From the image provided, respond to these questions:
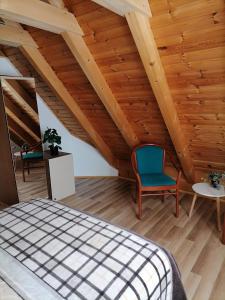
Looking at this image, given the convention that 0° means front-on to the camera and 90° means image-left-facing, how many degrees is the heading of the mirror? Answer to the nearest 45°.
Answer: approximately 315°

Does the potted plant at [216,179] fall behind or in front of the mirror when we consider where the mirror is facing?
in front

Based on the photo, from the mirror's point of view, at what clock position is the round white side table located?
The round white side table is roughly at 12 o'clock from the mirror.
